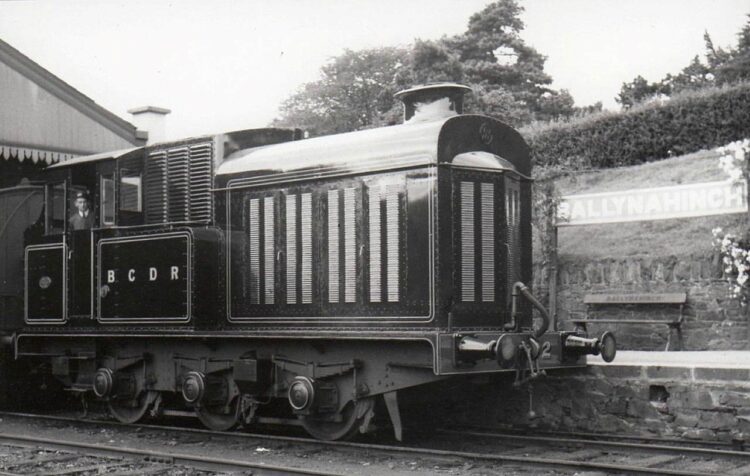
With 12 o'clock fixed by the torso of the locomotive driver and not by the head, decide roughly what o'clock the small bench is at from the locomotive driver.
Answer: The small bench is roughly at 9 o'clock from the locomotive driver.

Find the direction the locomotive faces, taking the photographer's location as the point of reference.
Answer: facing the viewer and to the right of the viewer

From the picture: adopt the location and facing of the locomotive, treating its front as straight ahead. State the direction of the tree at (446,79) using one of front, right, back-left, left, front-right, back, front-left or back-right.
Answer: back-left

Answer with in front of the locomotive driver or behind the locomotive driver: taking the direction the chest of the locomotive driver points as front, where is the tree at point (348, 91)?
behind

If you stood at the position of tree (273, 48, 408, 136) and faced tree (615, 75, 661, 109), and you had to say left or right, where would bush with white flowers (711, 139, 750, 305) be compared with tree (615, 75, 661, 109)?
right

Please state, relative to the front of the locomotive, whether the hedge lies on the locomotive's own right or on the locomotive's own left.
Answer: on the locomotive's own left

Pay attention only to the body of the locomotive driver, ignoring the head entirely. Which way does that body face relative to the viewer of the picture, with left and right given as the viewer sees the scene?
facing the viewer

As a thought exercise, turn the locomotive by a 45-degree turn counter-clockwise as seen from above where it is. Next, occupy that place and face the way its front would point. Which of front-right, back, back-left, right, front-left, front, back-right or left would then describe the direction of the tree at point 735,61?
front-left

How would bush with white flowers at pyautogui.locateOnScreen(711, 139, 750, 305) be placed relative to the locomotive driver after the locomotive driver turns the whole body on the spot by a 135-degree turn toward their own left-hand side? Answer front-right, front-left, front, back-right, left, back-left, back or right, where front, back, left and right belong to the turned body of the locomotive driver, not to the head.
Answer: front-right

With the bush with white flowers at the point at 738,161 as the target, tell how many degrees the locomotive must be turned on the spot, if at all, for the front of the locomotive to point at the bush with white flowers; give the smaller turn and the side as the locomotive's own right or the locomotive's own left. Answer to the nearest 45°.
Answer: approximately 90° to the locomotive's own left

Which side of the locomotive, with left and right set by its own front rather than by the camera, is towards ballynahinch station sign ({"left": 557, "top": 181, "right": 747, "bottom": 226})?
left

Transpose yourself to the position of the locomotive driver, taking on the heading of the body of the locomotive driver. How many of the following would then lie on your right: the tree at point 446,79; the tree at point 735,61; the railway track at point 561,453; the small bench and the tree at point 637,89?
0
